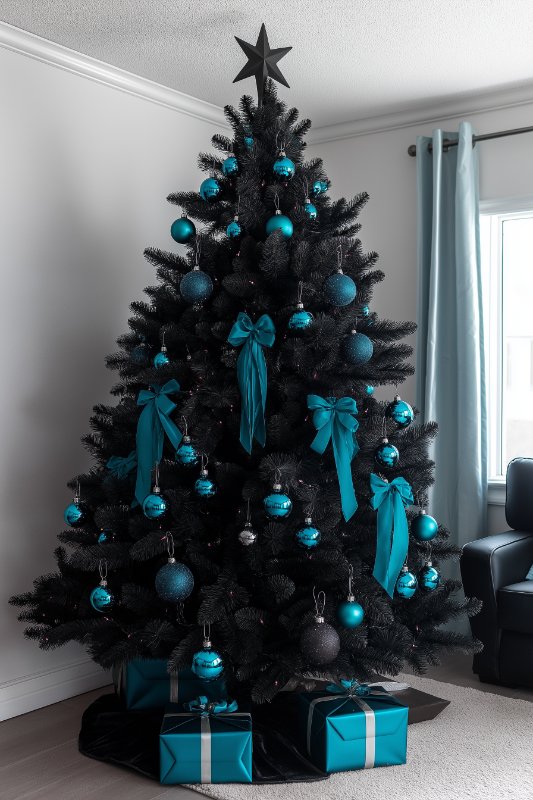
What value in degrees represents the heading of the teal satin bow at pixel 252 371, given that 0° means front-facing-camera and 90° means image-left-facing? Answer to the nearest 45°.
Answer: approximately 0°

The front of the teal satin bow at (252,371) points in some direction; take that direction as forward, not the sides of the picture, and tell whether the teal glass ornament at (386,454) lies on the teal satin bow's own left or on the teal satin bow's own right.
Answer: on the teal satin bow's own left

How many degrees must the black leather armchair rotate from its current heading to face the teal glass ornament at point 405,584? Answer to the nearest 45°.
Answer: approximately 45° to its right

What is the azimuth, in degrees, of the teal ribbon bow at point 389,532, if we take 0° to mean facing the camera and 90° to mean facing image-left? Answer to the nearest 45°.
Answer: approximately 0°

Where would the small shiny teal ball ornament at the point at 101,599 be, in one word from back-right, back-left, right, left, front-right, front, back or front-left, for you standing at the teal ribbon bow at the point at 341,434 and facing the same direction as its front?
right
